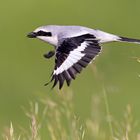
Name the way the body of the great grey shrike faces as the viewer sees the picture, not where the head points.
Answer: to the viewer's left
